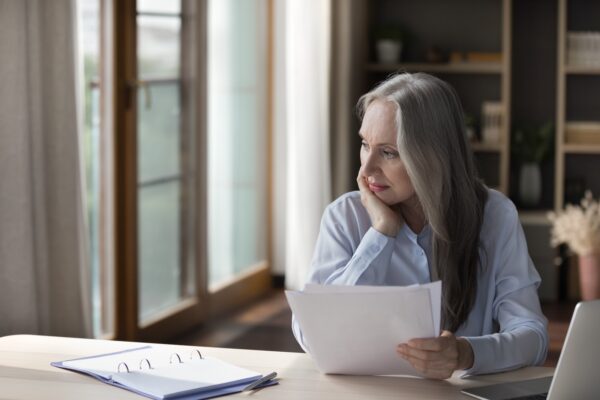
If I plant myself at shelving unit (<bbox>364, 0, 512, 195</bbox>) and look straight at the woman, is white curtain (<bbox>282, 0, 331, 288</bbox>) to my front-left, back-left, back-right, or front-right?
front-right

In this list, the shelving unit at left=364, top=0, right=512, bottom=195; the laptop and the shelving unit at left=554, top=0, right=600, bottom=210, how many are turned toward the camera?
2

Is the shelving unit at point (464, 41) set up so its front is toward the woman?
yes

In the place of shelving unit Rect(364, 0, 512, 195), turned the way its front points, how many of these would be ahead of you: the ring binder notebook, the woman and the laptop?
3

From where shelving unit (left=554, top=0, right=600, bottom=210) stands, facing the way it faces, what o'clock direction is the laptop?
The laptop is roughly at 12 o'clock from the shelving unit.

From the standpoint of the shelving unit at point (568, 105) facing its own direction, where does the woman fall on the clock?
The woman is roughly at 12 o'clock from the shelving unit.

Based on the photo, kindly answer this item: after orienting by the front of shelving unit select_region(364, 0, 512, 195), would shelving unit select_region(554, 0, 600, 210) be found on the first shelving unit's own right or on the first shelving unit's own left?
on the first shelving unit's own left

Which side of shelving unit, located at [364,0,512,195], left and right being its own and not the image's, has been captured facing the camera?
front

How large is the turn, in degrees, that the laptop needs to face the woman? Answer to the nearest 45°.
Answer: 0° — it already faces them

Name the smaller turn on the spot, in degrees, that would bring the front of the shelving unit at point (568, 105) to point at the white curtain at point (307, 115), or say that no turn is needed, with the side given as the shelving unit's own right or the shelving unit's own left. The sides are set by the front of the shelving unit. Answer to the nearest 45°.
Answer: approximately 45° to the shelving unit's own right

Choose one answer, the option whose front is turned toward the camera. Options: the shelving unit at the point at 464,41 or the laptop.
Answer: the shelving unit

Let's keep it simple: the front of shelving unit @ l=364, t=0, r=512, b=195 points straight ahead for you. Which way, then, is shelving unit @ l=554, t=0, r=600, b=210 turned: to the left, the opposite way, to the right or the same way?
the same way

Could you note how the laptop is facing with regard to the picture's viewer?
facing away from the viewer and to the left of the viewer

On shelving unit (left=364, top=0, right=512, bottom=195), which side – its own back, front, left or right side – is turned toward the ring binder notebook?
front

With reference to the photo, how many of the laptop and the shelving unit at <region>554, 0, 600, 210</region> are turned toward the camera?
1

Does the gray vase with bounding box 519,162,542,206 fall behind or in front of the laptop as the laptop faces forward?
in front

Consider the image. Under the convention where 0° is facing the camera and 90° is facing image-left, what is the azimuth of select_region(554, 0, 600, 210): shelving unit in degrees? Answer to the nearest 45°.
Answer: approximately 0°
